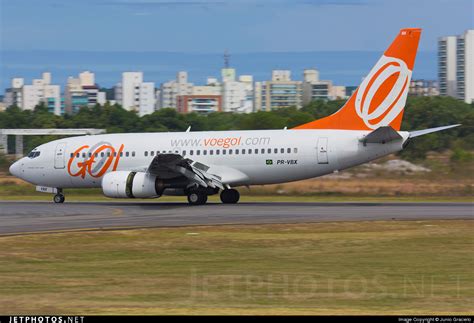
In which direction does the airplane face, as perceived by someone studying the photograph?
facing to the left of the viewer
